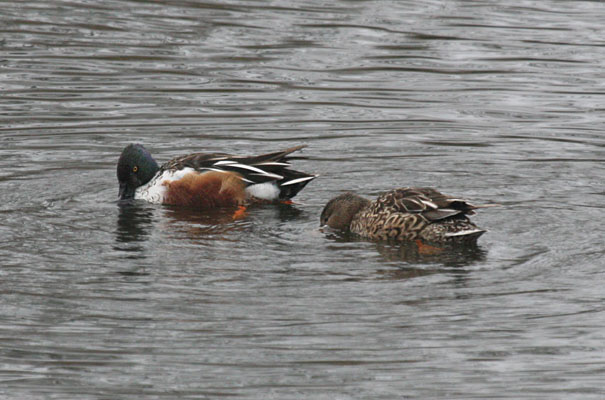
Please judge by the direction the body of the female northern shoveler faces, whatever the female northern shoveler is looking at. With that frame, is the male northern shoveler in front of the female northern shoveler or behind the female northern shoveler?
in front

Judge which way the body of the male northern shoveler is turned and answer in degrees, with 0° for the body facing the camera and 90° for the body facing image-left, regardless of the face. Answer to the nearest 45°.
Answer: approximately 90°

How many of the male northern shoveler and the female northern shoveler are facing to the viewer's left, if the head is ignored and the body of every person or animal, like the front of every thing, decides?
2

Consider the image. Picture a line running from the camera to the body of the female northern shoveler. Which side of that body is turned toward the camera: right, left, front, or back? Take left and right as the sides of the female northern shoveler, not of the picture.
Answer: left

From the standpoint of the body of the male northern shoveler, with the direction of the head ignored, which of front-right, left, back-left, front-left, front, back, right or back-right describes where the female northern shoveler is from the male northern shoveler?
back-left
